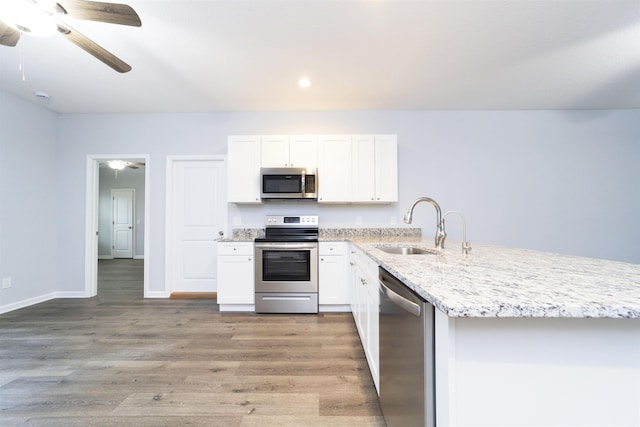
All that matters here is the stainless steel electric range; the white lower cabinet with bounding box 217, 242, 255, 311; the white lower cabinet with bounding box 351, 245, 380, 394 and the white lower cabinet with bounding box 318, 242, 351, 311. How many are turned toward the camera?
3

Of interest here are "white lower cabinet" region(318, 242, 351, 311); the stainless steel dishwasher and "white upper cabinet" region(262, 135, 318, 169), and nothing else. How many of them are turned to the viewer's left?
1

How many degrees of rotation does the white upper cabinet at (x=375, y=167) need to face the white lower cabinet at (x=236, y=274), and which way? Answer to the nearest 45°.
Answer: approximately 90° to its right

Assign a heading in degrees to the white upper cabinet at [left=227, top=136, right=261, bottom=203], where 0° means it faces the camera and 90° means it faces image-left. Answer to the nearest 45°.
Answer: approximately 0°

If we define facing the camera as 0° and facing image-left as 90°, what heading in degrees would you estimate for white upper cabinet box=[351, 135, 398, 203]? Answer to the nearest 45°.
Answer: approximately 0°

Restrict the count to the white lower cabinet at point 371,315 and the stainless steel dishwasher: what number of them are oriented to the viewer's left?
2

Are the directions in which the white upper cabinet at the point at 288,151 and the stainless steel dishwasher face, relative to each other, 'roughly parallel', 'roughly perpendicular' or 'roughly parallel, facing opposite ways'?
roughly perpendicular

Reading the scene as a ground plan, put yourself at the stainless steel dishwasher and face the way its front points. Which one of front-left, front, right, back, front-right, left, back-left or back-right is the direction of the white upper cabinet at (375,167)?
right

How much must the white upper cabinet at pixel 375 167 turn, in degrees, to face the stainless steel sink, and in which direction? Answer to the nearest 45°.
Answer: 0° — it already faces it

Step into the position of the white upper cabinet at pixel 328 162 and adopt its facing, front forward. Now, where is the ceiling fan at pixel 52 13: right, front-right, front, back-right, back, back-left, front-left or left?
front-right

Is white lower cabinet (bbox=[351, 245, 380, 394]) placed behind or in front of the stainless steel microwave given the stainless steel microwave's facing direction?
in front

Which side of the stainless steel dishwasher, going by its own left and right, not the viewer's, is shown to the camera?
left
